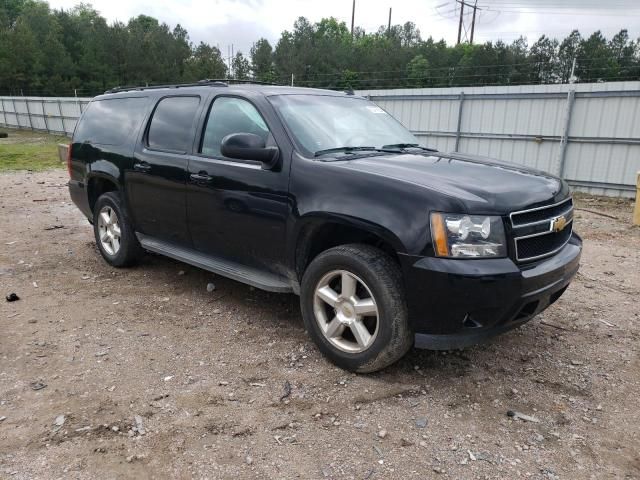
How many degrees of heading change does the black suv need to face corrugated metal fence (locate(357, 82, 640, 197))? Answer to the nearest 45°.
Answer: approximately 90° to its left

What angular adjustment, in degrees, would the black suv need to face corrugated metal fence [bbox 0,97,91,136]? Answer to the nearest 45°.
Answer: approximately 180°

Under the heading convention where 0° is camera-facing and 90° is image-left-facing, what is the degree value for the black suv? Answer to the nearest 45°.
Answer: approximately 315°
